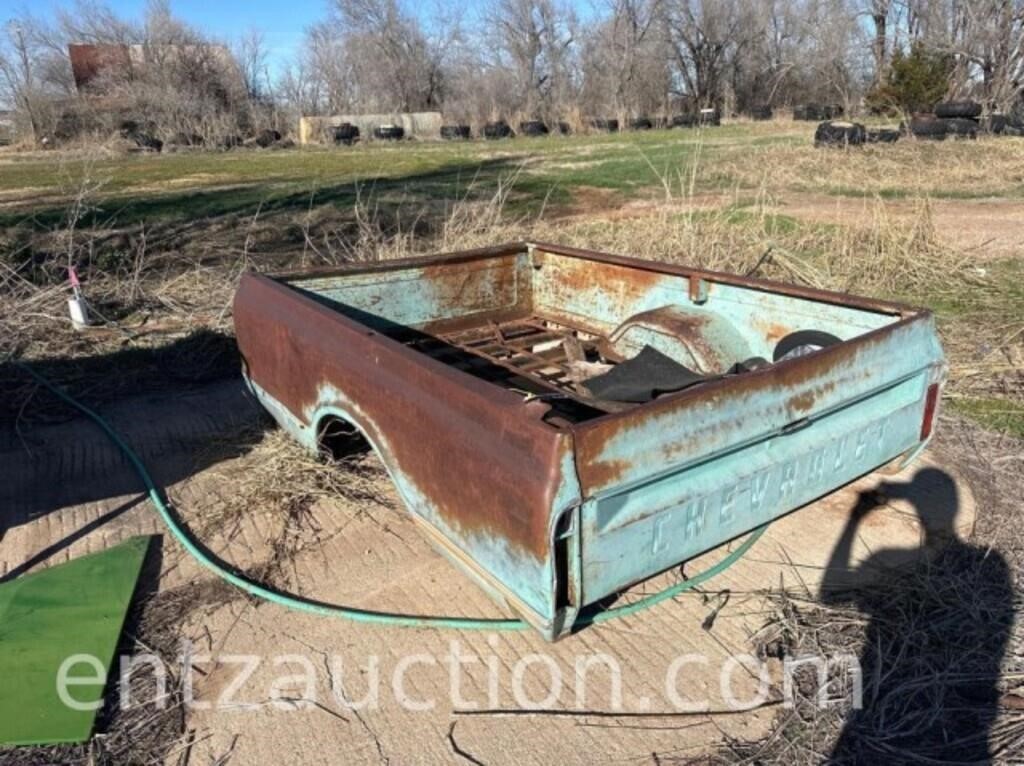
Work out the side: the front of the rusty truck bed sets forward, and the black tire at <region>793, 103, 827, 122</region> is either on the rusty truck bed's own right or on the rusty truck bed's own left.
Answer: on the rusty truck bed's own right

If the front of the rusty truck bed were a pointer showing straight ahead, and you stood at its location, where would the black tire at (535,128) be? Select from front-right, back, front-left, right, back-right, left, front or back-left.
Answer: front-right

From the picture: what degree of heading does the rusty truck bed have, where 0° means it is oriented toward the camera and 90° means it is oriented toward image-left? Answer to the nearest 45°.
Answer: approximately 135°

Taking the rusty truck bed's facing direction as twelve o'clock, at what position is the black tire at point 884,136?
The black tire is roughly at 2 o'clock from the rusty truck bed.

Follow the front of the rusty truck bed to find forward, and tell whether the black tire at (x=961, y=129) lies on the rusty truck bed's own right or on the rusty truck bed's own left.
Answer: on the rusty truck bed's own right

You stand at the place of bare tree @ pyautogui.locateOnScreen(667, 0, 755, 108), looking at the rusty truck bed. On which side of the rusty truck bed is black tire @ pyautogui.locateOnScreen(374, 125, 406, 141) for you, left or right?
right

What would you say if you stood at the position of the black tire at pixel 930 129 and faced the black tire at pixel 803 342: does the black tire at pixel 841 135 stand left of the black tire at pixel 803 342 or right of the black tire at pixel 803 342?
right
